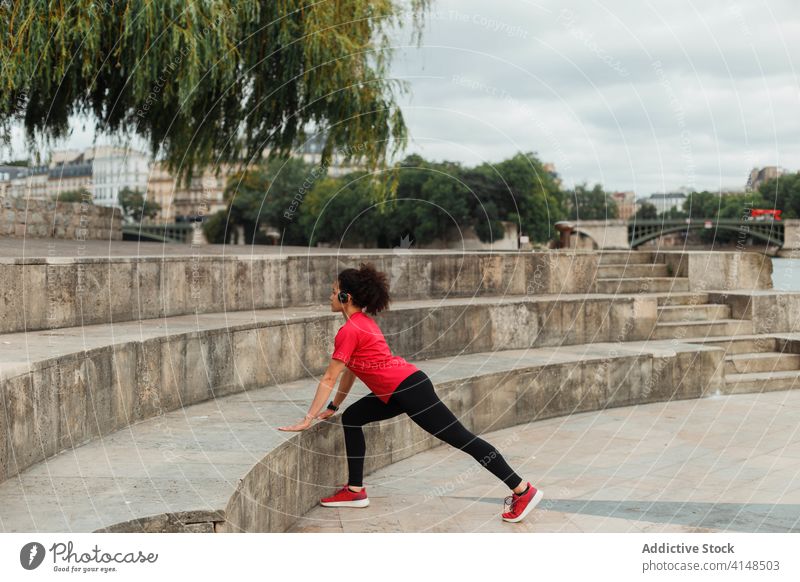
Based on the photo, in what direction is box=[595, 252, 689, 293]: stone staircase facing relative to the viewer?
toward the camera

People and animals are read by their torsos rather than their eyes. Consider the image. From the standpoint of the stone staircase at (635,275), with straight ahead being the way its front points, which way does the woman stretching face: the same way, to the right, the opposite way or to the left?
to the right

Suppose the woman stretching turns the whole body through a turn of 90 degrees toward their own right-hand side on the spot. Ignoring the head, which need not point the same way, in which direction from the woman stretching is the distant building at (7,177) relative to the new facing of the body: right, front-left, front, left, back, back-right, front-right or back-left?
front-left

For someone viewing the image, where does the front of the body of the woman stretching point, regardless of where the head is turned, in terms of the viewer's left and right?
facing to the left of the viewer

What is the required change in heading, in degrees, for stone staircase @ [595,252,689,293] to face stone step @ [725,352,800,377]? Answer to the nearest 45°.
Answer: approximately 45° to its left

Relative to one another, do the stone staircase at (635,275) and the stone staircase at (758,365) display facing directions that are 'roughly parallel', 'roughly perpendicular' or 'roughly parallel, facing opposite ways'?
roughly parallel

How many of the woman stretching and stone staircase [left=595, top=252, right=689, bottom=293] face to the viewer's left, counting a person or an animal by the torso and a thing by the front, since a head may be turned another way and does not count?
1

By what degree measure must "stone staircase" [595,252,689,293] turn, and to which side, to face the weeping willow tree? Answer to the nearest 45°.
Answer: approximately 90° to its right

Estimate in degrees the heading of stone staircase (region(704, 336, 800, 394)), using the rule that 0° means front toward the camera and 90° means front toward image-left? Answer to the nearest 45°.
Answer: approximately 0°

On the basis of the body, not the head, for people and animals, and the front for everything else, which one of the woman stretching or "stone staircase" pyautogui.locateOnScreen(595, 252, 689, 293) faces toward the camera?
the stone staircase

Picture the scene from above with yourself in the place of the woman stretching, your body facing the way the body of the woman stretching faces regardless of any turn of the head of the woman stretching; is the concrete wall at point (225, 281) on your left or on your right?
on your right

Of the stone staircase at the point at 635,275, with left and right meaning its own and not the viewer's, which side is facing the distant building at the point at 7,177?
right

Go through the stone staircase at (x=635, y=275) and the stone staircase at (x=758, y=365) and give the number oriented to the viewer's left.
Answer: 0

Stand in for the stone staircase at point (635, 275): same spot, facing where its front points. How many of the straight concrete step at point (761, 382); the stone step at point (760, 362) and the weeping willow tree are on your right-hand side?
1
